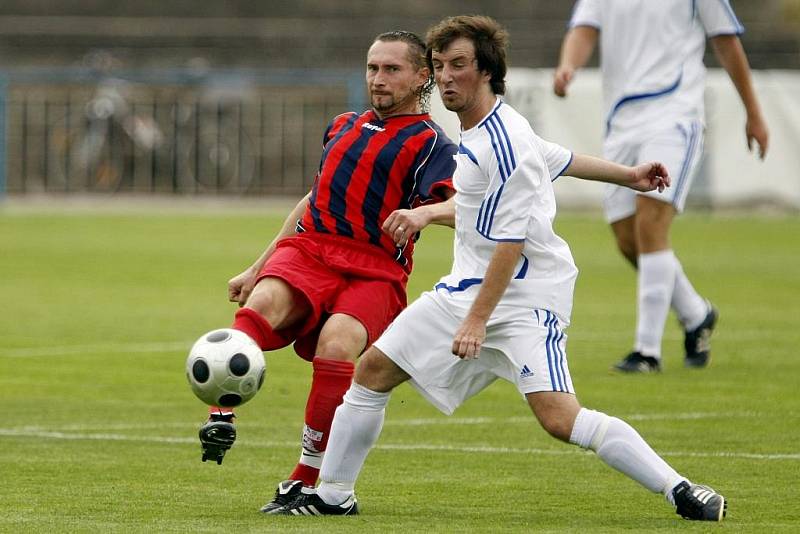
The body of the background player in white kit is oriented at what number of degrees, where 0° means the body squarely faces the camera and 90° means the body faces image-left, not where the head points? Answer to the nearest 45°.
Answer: approximately 45°

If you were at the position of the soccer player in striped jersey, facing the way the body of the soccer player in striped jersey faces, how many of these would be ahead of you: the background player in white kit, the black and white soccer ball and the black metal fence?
1

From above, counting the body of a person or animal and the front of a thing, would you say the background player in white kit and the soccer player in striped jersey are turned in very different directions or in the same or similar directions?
same or similar directions

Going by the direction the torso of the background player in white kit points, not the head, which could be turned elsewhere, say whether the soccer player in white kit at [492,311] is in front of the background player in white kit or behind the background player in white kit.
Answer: in front

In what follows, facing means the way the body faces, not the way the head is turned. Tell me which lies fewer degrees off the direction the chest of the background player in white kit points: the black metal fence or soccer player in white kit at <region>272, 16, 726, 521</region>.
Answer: the soccer player in white kit

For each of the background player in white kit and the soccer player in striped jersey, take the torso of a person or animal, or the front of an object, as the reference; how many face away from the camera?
0

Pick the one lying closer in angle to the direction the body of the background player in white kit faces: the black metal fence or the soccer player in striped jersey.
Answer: the soccer player in striped jersey

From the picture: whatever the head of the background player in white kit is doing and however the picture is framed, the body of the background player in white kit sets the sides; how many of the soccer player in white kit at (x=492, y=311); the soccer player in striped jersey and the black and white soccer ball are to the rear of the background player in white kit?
0

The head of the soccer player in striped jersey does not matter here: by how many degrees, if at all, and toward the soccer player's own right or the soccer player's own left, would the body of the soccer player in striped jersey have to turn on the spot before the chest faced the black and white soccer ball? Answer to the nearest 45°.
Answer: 0° — they already face it

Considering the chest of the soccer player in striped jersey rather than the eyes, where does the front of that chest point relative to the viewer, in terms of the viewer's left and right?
facing the viewer and to the left of the viewer

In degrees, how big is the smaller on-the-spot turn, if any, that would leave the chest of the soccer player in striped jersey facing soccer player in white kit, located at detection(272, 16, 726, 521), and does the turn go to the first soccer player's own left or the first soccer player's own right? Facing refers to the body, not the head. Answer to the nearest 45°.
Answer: approximately 90° to the first soccer player's own left

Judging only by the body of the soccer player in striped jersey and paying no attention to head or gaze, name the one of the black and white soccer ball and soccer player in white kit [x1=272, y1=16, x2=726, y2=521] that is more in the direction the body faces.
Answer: the black and white soccer ball

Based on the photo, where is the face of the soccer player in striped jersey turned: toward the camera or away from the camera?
toward the camera
